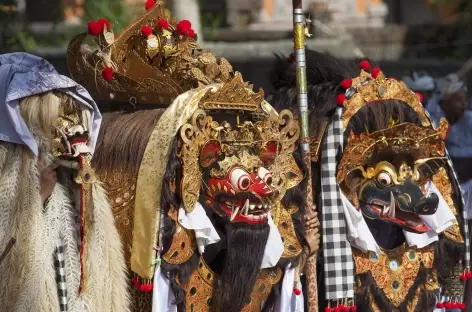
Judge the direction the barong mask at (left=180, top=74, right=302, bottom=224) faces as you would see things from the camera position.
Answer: facing the viewer and to the right of the viewer

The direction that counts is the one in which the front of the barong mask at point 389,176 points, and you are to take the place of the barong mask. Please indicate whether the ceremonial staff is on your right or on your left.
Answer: on your right

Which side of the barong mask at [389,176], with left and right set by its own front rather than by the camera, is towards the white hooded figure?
right

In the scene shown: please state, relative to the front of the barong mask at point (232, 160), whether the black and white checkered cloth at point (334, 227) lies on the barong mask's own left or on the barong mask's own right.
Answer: on the barong mask's own left

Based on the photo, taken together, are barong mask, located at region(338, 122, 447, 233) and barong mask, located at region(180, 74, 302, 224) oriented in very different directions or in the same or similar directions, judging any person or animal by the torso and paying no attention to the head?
same or similar directions

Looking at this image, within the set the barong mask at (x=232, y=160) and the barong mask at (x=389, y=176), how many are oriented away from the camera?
0

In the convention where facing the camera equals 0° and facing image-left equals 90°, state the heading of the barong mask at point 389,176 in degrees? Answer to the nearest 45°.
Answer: approximately 315°
